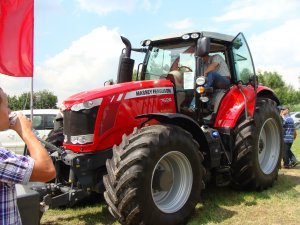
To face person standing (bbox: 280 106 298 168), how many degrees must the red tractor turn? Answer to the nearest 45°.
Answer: approximately 180°

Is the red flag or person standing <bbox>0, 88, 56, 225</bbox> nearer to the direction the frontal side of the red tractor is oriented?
the person standing

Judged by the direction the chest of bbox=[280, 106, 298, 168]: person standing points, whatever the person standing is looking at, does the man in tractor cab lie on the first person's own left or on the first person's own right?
on the first person's own left

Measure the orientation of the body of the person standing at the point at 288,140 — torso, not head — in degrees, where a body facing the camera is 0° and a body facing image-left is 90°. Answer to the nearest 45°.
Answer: approximately 90°

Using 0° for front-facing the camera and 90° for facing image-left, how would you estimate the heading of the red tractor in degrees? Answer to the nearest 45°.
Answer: approximately 45°

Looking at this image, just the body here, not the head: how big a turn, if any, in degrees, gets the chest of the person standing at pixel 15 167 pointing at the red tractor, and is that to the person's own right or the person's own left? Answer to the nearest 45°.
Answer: approximately 45° to the person's own left

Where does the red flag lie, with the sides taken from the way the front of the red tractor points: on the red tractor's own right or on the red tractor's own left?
on the red tractor's own right

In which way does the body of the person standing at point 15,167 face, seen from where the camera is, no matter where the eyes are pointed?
to the viewer's right
